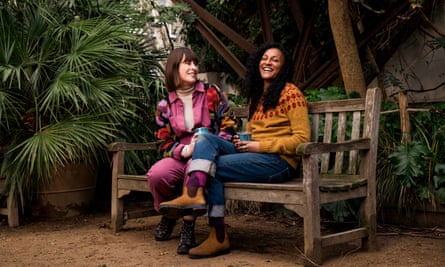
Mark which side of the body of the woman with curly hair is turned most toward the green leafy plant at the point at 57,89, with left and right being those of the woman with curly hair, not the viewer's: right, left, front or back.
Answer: right

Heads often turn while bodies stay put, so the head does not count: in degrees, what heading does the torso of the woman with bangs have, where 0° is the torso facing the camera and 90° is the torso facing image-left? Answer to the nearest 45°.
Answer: approximately 0°

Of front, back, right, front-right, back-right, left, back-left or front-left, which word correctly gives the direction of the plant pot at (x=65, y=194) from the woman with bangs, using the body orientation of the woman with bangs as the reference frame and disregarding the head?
back-right

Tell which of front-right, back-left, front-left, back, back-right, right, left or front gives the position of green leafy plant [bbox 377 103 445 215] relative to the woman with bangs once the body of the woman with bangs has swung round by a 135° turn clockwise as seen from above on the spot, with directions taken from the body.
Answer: back-right

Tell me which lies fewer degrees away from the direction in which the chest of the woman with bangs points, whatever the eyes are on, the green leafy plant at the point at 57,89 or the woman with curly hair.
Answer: the woman with curly hair

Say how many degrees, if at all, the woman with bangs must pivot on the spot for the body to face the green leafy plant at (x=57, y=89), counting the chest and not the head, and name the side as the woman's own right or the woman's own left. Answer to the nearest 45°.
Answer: approximately 135° to the woman's own right

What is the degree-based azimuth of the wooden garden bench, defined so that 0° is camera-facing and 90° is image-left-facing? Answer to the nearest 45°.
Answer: approximately 45°
